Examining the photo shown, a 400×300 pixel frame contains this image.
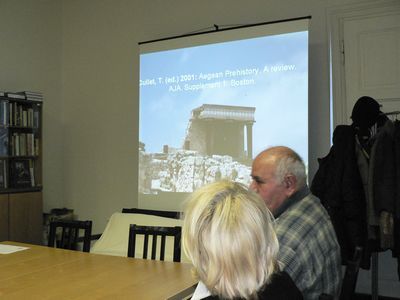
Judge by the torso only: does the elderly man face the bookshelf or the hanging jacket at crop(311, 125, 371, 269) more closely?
the bookshelf

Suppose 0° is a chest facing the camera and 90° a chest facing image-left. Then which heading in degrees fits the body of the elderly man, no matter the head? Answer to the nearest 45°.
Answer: approximately 90°

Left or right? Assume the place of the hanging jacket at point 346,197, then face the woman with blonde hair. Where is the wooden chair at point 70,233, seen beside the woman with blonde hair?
right

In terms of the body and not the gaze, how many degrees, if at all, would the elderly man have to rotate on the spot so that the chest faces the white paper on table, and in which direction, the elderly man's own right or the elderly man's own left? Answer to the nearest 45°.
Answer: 0° — they already face it

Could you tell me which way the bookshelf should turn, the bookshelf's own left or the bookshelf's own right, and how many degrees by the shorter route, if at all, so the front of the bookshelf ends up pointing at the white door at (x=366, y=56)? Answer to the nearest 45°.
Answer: approximately 45° to the bookshelf's own left

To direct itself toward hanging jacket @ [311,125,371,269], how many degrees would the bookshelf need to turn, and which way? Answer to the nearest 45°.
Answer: approximately 45° to its left

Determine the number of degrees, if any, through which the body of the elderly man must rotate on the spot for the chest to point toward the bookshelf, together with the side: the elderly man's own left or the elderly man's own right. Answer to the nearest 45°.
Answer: approximately 45° to the elderly man's own right

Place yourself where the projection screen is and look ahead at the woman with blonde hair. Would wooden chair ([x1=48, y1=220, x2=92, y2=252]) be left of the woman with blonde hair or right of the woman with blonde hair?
right

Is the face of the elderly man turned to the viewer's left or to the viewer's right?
to the viewer's left

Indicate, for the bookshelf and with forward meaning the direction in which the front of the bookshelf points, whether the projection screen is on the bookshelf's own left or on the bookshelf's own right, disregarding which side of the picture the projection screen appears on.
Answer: on the bookshelf's own left

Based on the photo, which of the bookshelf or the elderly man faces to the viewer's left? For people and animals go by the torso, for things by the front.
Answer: the elderly man

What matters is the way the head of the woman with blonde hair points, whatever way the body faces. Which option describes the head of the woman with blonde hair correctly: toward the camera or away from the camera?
away from the camera

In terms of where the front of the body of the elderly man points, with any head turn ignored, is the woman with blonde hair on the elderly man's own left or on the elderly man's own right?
on the elderly man's own left

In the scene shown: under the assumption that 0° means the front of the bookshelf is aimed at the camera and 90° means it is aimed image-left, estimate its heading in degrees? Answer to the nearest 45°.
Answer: approximately 0°

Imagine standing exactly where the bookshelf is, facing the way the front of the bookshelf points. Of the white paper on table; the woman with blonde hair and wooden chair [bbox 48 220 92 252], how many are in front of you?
3
